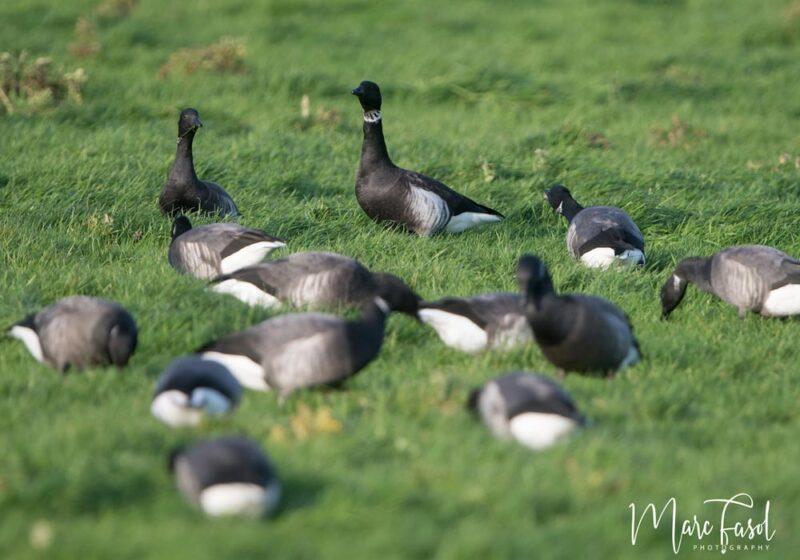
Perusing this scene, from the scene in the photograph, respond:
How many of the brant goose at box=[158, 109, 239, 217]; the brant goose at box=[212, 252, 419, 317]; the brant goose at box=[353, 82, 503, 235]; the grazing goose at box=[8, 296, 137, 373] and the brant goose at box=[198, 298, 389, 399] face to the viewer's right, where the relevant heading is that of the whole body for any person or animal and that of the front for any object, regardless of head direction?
3

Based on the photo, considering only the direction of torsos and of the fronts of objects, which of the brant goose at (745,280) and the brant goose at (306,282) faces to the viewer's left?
the brant goose at (745,280)

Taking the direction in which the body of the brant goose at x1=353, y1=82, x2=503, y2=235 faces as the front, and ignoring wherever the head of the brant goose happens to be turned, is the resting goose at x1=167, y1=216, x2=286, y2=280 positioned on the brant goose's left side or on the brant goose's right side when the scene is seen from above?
on the brant goose's left side

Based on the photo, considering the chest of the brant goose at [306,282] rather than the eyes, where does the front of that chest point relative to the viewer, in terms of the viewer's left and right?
facing to the right of the viewer

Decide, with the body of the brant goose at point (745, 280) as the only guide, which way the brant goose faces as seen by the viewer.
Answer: to the viewer's left

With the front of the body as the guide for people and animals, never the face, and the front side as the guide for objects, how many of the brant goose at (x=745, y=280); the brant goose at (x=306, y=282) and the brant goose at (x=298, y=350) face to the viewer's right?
2

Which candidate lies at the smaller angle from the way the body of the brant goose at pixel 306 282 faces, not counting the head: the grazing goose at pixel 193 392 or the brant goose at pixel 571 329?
the brant goose

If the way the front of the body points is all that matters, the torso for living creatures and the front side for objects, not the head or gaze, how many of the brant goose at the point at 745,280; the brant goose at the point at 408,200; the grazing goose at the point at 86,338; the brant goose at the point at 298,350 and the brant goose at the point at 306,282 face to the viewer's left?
2

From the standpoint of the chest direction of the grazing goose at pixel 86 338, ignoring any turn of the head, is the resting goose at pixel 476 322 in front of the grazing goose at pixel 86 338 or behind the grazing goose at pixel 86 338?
in front

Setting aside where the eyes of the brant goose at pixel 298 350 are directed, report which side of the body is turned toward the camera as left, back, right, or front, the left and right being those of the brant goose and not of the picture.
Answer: right

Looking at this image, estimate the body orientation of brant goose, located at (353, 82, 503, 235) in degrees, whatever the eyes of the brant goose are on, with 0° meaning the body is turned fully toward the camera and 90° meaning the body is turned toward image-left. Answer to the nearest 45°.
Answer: approximately 90°

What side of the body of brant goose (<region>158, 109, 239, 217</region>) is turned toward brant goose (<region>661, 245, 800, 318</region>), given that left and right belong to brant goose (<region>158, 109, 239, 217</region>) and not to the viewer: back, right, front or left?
left
